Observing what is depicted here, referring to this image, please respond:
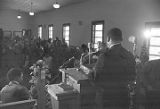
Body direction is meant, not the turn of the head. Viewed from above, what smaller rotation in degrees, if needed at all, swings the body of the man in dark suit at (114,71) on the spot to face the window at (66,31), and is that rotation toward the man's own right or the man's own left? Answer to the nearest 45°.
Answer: approximately 45° to the man's own right

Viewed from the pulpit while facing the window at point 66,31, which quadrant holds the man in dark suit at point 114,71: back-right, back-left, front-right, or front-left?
back-right

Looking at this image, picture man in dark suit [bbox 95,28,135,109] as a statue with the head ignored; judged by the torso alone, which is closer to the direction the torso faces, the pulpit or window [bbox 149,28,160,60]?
the pulpit

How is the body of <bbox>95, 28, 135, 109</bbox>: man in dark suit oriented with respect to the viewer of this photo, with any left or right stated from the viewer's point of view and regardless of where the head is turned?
facing away from the viewer and to the left of the viewer

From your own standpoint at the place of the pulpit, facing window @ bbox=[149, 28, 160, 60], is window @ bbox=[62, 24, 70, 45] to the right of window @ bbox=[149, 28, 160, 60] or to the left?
left

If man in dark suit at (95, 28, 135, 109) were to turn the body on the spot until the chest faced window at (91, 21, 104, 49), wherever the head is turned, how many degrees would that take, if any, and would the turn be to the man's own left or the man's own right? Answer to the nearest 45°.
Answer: approximately 45° to the man's own right
